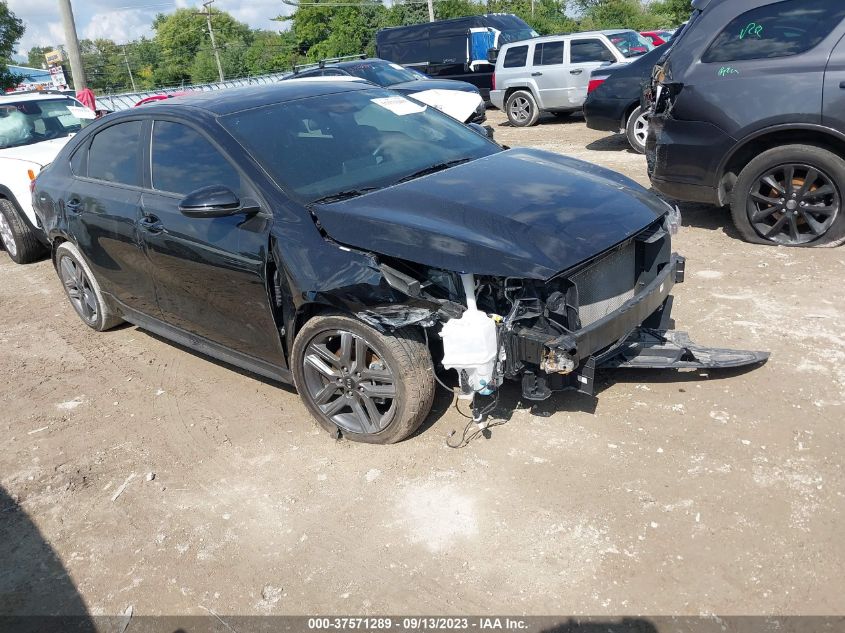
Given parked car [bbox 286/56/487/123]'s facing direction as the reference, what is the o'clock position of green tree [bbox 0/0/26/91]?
The green tree is roughly at 6 o'clock from the parked car.

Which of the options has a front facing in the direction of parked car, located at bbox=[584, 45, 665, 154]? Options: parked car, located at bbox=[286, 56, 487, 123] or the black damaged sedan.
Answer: parked car, located at bbox=[286, 56, 487, 123]

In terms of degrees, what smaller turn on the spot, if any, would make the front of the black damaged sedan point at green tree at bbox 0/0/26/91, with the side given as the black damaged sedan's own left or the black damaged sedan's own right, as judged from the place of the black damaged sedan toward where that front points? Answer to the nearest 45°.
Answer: approximately 180°

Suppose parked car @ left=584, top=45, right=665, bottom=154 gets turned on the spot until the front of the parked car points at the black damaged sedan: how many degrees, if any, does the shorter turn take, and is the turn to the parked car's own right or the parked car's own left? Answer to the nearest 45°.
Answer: approximately 135° to the parked car's own right

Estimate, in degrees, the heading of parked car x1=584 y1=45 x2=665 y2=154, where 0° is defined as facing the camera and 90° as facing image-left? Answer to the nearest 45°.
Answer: approximately 225°

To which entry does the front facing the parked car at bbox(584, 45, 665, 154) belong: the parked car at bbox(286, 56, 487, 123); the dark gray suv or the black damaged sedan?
the parked car at bbox(286, 56, 487, 123)

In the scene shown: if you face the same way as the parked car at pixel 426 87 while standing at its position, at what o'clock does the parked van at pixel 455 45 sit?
the parked van at pixel 455 45 is roughly at 8 o'clock from the parked car at pixel 426 87.

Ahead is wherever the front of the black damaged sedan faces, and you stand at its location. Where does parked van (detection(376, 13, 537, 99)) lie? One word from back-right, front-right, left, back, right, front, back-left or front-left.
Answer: back-left

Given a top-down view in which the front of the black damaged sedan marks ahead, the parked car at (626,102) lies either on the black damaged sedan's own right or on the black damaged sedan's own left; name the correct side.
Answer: on the black damaged sedan's own left

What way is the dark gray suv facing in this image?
to the viewer's right

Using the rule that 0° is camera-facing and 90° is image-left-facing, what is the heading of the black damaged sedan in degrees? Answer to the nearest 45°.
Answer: approximately 315°
